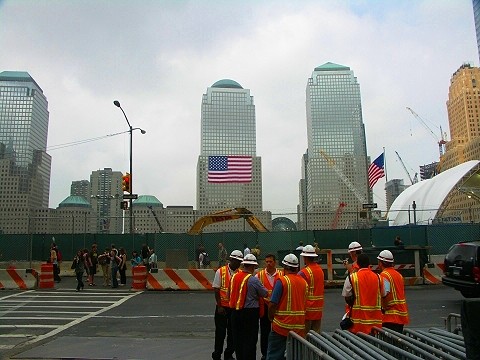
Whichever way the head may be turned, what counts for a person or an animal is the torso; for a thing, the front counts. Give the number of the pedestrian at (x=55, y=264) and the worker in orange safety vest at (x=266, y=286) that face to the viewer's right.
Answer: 1

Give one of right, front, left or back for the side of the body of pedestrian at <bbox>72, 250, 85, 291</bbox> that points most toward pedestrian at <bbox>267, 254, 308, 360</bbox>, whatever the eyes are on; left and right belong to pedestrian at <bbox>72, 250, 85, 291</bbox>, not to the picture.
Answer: front

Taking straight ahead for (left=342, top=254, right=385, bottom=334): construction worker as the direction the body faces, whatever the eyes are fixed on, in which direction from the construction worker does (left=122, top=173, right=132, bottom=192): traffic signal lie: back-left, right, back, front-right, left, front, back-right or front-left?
front-left

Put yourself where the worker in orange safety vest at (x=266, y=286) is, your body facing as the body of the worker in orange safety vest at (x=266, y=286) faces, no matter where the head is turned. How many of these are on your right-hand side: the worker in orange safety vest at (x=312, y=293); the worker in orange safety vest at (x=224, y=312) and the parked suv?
1

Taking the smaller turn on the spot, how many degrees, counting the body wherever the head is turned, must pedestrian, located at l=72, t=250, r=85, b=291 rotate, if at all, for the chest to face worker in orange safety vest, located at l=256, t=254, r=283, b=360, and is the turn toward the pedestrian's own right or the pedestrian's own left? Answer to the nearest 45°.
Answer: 0° — they already face them

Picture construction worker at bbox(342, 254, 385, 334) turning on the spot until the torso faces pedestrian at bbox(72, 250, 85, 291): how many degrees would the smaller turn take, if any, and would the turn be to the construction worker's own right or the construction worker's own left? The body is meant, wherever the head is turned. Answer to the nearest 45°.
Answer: approximately 45° to the construction worker's own left

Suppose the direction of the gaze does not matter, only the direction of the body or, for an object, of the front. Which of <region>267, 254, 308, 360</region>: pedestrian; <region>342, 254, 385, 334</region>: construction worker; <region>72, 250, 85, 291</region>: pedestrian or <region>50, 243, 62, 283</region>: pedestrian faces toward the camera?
<region>72, 250, 85, 291</region>: pedestrian

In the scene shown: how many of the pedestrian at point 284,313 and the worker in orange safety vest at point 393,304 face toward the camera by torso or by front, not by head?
0

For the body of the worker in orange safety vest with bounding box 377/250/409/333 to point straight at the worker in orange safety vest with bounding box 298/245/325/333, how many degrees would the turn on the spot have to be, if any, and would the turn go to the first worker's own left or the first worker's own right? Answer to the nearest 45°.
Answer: approximately 45° to the first worker's own left

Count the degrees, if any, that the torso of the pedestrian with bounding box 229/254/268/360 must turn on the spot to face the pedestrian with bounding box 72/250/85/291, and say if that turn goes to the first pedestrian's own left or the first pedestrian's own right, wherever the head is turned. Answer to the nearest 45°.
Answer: approximately 90° to the first pedestrian's own left

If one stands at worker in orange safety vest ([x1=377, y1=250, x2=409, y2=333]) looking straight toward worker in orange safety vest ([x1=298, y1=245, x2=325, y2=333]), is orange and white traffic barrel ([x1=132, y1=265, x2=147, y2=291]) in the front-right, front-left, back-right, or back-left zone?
front-right

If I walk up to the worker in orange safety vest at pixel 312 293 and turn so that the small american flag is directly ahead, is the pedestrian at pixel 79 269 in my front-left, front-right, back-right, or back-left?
front-left

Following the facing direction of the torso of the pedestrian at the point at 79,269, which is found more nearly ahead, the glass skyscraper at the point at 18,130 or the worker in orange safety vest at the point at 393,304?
the worker in orange safety vest

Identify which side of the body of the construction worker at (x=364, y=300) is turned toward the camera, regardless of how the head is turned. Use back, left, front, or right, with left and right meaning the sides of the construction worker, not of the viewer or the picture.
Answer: back

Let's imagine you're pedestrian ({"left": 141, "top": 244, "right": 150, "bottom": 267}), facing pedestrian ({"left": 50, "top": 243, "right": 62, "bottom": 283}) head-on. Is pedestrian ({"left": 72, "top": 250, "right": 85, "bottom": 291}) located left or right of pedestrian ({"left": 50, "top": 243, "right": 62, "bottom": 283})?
left

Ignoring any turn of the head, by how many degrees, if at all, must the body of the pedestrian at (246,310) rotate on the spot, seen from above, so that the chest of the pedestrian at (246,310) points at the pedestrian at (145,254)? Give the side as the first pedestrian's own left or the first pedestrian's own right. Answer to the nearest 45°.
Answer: approximately 45° to the first pedestrian's own left

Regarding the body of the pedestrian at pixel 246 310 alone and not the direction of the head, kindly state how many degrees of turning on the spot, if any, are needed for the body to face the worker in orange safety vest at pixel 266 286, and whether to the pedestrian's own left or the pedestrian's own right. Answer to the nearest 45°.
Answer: approximately 45° to the pedestrian's own left
